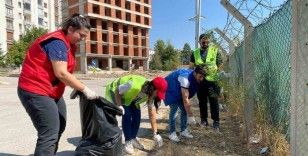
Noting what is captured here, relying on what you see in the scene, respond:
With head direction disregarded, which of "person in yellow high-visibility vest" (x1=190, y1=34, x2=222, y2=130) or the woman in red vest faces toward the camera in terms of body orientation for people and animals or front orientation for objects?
the person in yellow high-visibility vest

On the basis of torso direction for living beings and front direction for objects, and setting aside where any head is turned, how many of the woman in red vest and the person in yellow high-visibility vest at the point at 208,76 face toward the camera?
1

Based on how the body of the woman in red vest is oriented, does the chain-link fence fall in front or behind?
in front

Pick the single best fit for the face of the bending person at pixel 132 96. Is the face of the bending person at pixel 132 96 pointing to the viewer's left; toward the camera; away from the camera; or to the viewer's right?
to the viewer's right

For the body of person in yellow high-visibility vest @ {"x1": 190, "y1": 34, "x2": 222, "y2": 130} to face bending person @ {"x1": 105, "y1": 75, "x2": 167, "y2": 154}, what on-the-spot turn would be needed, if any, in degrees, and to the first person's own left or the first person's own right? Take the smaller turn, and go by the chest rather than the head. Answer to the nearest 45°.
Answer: approximately 45° to the first person's own right

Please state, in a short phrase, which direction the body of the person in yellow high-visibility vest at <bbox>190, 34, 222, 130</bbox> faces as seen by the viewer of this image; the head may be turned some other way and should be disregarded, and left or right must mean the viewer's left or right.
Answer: facing the viewer

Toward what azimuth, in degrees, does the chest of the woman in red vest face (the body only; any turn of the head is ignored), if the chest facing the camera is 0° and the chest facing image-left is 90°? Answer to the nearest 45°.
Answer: approximately 270°
